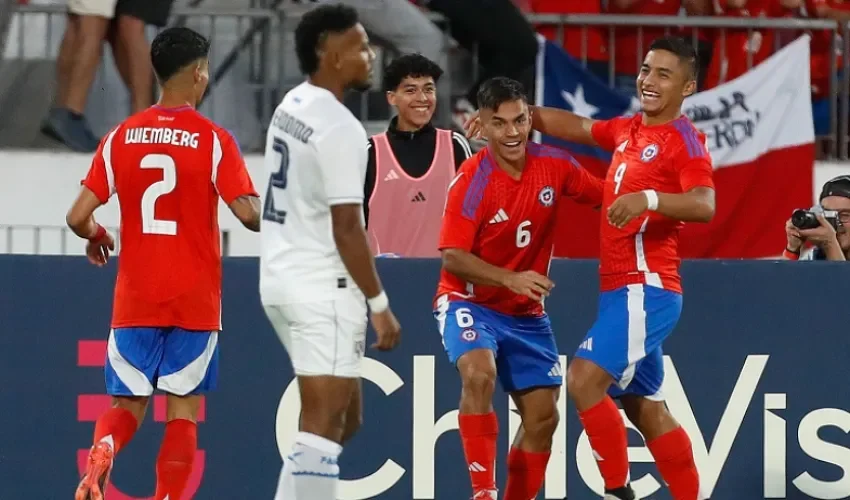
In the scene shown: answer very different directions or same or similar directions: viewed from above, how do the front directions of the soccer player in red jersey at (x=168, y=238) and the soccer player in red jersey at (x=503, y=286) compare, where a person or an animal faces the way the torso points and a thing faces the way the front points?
very different directions

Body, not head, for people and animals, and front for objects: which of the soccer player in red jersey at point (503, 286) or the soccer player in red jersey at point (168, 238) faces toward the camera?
the soccer player in red jersey at point (503, 286)

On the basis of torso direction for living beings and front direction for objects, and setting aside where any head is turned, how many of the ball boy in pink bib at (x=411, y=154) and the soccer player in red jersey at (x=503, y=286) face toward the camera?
2

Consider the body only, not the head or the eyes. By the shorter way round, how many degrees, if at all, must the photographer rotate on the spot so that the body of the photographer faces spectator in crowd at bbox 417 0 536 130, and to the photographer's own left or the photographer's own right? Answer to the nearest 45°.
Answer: approximately 45° to the photographer's own right

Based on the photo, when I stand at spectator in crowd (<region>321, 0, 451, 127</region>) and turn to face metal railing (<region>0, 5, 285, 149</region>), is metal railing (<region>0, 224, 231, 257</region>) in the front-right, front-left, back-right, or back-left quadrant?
front-left

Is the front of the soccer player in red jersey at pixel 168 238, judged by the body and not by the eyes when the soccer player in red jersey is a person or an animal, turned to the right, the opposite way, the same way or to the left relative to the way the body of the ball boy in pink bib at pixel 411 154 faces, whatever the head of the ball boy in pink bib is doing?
the opposite way

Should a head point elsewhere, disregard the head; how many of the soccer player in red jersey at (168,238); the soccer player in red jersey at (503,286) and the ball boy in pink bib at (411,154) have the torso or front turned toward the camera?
2

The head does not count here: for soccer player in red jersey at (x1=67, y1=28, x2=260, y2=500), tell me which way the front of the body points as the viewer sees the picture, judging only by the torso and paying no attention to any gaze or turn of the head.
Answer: away from the camera

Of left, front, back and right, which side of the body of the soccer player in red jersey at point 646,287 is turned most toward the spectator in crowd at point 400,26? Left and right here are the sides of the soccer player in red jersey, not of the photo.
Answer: right

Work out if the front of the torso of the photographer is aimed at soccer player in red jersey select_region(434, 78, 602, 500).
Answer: yes

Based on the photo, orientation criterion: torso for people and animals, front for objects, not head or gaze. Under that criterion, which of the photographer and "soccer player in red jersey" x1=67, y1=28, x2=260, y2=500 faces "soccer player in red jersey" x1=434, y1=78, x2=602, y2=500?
the photographer

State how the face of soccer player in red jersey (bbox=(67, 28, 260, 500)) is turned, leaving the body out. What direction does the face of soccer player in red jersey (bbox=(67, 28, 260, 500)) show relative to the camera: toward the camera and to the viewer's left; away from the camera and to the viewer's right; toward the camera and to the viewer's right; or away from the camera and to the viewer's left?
away from the camera and to the viewer's right

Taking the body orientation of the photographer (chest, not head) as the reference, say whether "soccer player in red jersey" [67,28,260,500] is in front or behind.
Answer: in front

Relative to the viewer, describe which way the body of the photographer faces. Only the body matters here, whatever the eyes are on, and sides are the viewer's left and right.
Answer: facing the viewer and to the left of the viewer

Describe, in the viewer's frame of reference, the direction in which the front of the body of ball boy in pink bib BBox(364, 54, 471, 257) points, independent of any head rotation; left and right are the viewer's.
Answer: facing the viewer
